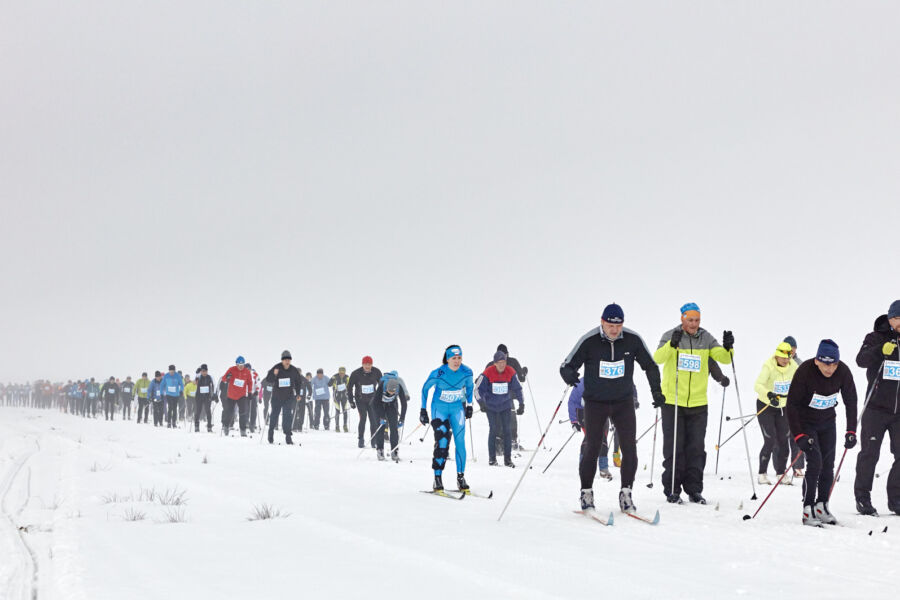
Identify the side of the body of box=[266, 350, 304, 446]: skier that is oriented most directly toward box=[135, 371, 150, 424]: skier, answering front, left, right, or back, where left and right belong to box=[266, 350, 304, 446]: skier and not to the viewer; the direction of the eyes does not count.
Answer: back

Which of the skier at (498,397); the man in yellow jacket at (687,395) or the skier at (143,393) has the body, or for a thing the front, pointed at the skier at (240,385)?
the skier at (143,393)

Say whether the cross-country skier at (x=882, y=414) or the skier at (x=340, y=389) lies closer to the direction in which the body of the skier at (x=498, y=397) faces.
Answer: the cross-country skier

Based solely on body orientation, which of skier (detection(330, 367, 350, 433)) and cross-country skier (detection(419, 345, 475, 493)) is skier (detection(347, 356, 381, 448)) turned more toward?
the cross-country skier

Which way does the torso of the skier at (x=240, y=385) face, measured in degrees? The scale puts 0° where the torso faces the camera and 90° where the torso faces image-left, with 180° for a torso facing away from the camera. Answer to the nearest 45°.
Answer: approximately 0°

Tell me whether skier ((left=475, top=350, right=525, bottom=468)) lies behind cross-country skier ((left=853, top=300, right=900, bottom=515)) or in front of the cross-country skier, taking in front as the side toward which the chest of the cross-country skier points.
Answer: behind
